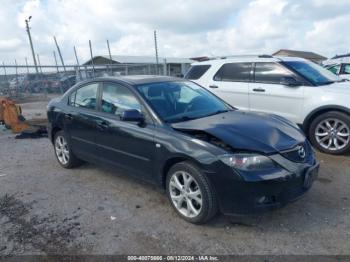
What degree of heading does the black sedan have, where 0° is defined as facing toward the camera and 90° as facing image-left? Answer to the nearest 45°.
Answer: approximately 315°

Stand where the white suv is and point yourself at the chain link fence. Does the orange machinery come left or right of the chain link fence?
left

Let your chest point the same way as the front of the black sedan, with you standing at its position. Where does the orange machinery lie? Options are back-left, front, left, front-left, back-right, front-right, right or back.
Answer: back

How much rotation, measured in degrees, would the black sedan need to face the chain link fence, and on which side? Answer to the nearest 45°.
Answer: approximately 180°

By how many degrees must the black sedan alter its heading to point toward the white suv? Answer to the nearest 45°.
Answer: approximately 90° to its left
